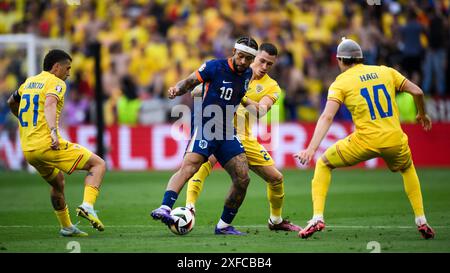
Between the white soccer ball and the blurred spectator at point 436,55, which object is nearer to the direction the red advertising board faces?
the white soccer ball

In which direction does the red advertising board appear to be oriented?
toward the camera

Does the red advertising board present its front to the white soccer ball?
yes

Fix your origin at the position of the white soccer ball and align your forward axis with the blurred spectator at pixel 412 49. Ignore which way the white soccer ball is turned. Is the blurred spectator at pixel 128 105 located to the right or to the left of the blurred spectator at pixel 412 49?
left

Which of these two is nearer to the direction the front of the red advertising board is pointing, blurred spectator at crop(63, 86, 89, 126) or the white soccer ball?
the white soccer ball

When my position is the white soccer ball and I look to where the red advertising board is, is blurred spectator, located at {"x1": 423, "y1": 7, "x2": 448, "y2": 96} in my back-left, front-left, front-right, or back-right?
front-right
